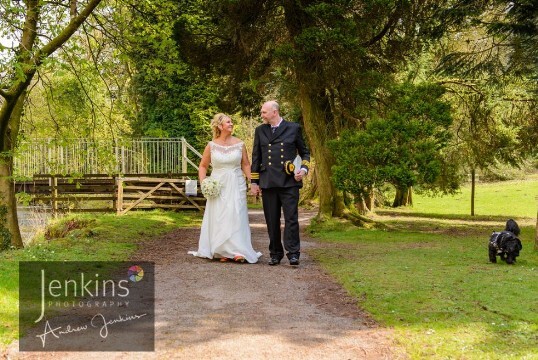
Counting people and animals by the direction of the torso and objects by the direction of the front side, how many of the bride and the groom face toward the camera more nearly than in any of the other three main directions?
2

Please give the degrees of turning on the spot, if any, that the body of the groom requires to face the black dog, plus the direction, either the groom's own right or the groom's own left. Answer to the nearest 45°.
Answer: approximately 90° to the groom's own left

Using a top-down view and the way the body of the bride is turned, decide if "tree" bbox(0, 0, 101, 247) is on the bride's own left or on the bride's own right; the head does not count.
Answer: on the bride's own right

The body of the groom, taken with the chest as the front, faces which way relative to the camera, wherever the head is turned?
toward the camera

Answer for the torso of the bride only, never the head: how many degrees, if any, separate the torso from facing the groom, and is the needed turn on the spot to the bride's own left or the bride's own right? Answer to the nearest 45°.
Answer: approximately 45° to the bride's own left

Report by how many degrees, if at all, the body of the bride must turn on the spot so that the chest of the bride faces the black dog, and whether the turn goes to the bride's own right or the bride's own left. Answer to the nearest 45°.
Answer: approximately 90° to the bride's own left

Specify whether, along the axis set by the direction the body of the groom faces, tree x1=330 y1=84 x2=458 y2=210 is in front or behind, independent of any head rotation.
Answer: behind

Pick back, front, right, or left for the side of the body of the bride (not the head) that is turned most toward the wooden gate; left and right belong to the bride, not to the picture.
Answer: back
